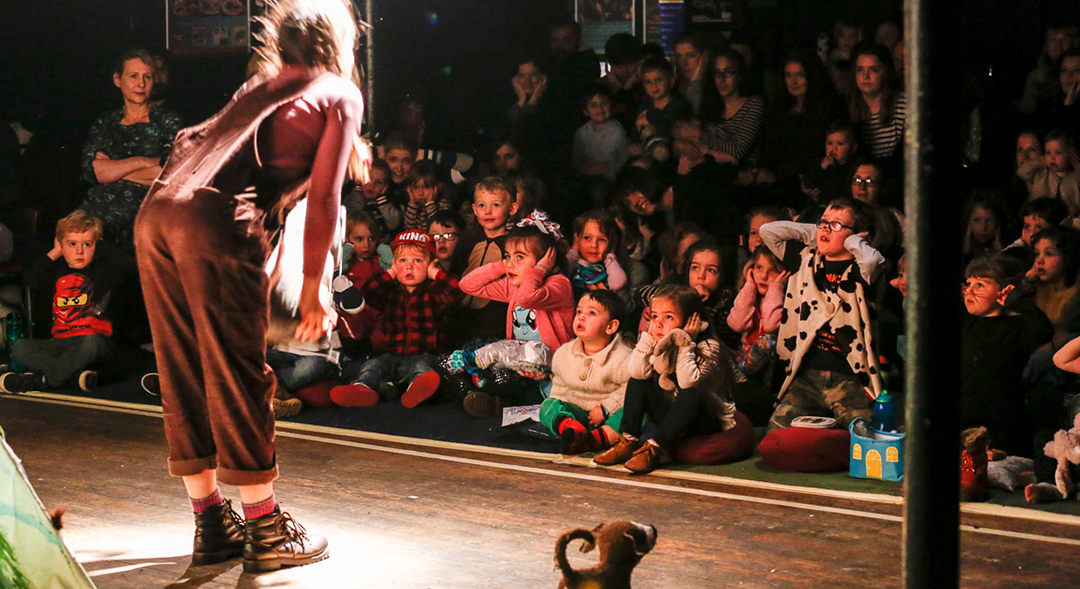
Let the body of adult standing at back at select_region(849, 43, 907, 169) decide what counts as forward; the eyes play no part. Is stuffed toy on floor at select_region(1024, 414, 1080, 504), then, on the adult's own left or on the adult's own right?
on the adult's own left

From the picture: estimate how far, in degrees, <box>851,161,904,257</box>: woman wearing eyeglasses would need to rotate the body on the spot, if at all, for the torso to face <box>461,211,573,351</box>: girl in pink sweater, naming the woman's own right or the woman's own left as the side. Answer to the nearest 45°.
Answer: approximately 45° to the woman's own right

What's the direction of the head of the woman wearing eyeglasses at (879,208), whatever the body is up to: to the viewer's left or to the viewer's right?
to the viewer's left

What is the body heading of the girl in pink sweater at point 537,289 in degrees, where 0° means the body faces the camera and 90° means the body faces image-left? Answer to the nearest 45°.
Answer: approximately 45°

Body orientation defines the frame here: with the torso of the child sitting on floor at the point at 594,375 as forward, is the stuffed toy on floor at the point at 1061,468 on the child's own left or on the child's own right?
on the child's own left
